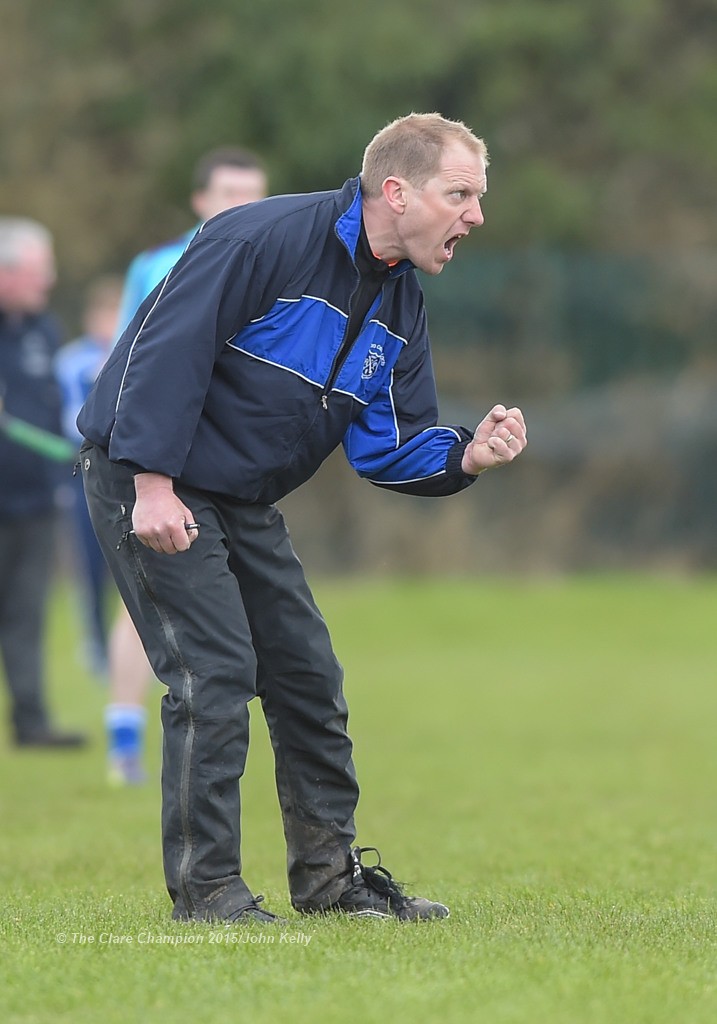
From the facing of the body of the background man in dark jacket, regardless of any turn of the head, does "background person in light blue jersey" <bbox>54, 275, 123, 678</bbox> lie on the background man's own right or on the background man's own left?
on the background man's own left

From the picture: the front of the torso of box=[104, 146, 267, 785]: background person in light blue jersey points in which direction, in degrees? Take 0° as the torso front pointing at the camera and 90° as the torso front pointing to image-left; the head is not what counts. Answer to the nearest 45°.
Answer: approximately 315°

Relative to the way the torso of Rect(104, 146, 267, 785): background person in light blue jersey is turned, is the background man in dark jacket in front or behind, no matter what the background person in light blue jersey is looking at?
behind

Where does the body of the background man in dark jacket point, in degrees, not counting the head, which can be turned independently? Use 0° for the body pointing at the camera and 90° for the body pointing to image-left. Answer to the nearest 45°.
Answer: approximately 270°
